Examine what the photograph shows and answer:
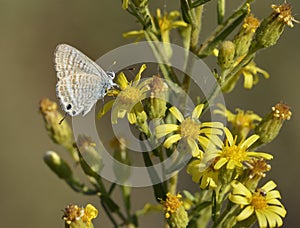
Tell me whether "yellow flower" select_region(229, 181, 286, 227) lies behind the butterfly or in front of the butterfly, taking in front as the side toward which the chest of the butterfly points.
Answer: in front

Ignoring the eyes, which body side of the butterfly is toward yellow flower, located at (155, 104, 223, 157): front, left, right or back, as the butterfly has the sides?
front

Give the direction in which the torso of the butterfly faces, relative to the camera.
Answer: to the viewer's right
